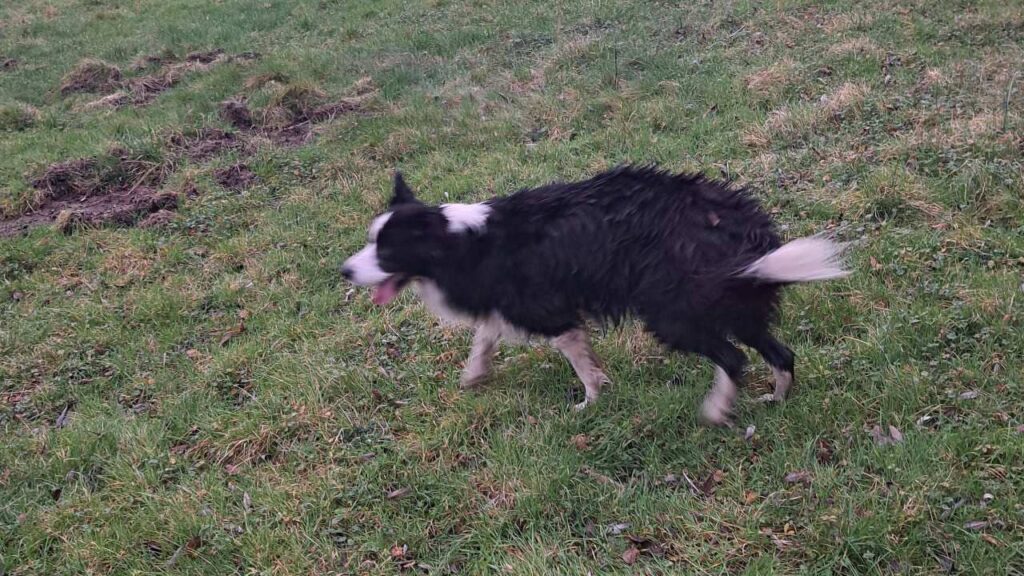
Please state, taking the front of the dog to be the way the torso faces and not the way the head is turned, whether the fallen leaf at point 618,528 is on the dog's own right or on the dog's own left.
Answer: on the dog's own left

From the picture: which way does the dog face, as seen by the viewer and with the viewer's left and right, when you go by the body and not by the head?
facing to the left of the viewer

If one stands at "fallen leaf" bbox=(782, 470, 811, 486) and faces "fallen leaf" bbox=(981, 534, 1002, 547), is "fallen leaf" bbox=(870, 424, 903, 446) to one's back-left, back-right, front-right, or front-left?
front-left

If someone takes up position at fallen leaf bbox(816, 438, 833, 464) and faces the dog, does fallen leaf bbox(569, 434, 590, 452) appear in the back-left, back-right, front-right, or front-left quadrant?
front-left

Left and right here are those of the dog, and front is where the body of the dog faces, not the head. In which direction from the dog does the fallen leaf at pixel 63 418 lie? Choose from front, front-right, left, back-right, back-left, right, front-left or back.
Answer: front

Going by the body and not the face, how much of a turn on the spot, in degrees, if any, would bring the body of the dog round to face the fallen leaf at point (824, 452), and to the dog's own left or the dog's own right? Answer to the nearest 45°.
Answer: approximately 135° to the dog's own left

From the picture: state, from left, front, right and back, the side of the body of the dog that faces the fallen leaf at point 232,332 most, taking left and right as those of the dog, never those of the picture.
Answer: front

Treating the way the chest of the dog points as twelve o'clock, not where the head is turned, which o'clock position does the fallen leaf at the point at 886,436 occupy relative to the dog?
The fallen leaf is roughly at 7 o'clock from the dog.

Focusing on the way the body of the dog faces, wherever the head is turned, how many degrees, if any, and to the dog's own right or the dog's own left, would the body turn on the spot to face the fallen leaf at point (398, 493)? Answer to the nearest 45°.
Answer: approximately 45° to the dog's own left

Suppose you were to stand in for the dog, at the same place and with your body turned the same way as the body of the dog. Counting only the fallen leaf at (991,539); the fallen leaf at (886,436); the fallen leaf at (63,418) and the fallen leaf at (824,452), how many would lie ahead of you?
1

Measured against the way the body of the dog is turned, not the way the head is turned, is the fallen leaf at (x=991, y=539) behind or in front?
behind

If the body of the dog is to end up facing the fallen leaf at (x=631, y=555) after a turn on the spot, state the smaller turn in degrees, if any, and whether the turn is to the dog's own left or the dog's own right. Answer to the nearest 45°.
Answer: approximately 90° to the dog's own left

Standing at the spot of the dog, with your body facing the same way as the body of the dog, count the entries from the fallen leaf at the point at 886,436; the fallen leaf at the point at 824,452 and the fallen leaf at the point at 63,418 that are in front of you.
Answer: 1
